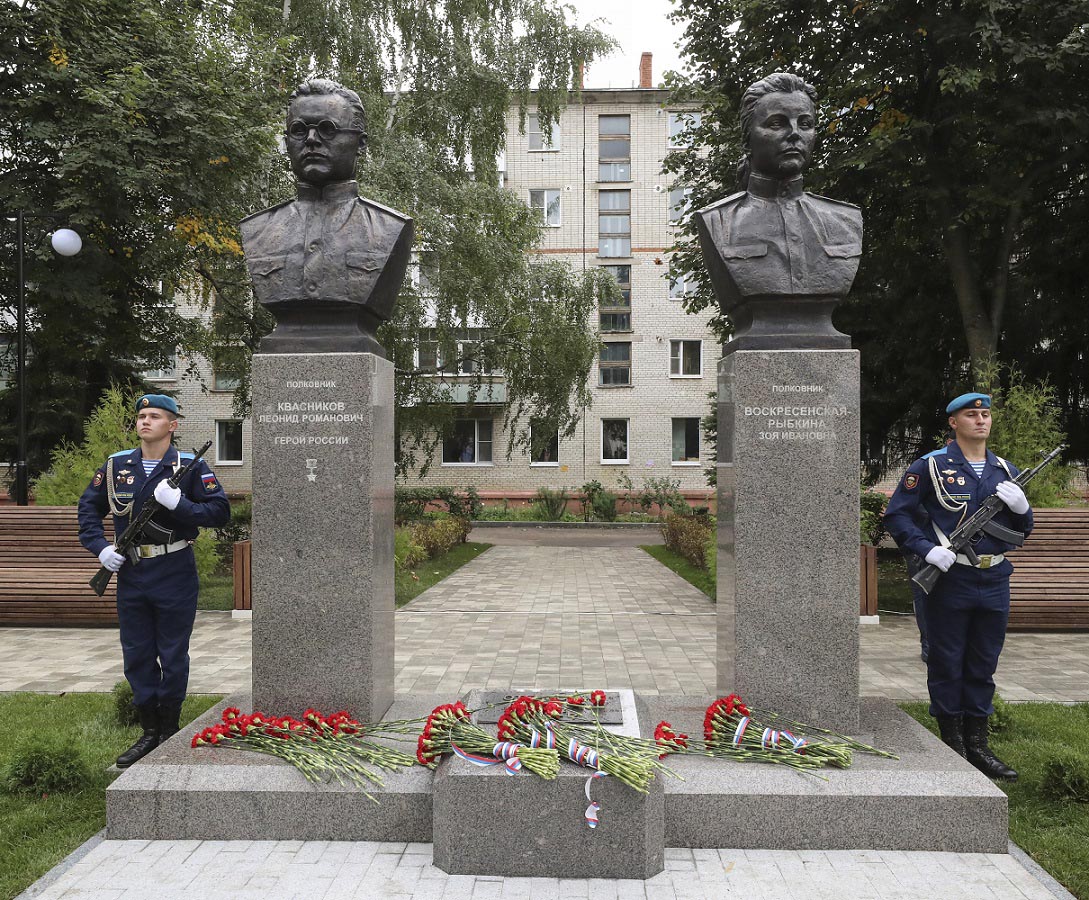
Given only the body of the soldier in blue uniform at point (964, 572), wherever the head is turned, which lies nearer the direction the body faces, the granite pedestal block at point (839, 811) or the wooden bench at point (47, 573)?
the granite pedestal block

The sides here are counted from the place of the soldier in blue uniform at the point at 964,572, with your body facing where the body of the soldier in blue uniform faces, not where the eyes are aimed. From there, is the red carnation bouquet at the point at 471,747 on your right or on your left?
on your right

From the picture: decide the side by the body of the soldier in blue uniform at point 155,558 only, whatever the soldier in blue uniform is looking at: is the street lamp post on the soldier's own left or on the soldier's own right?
on the soldier's own right

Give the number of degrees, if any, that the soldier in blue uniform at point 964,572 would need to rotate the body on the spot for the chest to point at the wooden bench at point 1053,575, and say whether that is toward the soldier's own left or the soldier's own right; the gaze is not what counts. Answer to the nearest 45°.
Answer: approximately 135° to the soldier's own left

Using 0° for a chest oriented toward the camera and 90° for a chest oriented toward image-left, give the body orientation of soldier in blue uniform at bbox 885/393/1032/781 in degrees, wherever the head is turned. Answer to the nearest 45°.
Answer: approximately 315°

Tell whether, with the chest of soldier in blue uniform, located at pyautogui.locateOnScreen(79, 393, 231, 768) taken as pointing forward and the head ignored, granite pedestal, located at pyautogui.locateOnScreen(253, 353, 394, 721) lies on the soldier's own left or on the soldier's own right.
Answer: on the soldier's own left

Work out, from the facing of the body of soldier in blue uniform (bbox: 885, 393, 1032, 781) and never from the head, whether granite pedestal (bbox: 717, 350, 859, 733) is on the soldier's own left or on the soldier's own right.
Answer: on the soldier's own right

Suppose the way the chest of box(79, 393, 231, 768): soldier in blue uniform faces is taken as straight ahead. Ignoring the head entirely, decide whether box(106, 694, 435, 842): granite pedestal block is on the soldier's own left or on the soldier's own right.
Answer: on the soldier's own left

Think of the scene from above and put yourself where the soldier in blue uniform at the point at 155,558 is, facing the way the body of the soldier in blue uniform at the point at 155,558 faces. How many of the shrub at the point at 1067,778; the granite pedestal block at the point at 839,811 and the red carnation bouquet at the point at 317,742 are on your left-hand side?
3

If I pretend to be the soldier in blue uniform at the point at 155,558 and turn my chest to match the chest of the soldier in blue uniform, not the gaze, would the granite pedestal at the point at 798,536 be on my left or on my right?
on my left

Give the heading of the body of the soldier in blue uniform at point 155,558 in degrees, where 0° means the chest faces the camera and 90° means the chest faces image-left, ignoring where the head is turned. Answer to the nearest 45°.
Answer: approximately 45°

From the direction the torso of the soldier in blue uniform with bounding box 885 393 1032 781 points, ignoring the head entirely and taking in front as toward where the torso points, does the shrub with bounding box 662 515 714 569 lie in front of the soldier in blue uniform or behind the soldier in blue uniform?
behind

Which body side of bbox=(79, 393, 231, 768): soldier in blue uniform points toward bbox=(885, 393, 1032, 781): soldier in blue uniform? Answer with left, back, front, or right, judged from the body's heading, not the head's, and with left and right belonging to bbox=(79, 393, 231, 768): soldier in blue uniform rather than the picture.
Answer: left
